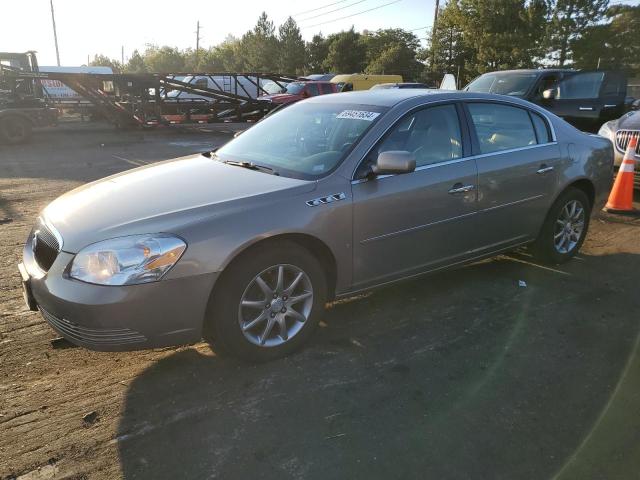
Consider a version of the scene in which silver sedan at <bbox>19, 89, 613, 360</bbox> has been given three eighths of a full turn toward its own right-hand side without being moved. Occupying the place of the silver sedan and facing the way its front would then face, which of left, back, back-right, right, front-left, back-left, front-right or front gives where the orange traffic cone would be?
front-right

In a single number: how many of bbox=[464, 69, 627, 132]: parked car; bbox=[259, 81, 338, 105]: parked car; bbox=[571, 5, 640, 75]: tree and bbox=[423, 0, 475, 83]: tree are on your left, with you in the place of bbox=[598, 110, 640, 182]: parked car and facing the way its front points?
0

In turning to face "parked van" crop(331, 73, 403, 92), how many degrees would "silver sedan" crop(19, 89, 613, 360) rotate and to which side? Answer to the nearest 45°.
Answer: approximately 135° to its right

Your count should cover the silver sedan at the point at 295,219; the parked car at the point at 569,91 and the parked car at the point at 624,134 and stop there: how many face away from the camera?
0

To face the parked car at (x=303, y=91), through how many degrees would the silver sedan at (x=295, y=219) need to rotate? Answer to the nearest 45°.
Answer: approximately 135° to its right

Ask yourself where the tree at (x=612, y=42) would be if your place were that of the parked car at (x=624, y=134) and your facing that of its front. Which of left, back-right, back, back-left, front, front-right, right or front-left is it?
back-right

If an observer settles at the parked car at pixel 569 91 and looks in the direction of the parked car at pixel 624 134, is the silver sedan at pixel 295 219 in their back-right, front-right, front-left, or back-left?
front-right

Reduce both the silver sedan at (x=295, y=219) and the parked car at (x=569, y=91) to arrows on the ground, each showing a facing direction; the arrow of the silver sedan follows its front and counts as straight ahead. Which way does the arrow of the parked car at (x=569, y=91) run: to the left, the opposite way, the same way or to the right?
the same way

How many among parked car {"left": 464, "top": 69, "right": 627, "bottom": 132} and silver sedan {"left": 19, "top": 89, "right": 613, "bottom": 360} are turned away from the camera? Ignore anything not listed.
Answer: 0

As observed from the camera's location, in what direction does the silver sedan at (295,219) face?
facing the viewer and to the left of the viewer

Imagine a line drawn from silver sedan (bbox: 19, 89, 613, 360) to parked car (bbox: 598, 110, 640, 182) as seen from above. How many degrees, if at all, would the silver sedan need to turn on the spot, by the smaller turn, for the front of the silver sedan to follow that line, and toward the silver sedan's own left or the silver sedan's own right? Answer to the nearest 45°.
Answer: approximately 180°

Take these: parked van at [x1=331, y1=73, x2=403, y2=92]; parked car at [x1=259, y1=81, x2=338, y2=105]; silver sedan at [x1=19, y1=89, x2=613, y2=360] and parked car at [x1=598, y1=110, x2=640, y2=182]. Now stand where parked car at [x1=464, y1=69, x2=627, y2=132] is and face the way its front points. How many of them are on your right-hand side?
2

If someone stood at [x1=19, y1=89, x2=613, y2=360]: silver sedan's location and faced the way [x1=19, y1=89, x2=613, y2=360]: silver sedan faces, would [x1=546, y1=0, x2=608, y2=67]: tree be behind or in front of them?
behind

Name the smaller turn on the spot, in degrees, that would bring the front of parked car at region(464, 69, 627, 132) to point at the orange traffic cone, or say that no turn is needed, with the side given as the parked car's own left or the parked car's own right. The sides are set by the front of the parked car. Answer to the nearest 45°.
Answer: approximately 45° to the parked car's own left

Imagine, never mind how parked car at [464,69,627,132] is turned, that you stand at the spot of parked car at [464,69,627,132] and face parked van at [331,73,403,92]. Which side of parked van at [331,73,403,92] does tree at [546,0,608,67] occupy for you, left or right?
right

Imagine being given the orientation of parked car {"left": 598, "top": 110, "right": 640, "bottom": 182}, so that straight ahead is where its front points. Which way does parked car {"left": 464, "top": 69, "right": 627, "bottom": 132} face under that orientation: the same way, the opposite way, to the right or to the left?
the same way

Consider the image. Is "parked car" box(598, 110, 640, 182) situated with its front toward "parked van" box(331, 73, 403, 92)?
no
